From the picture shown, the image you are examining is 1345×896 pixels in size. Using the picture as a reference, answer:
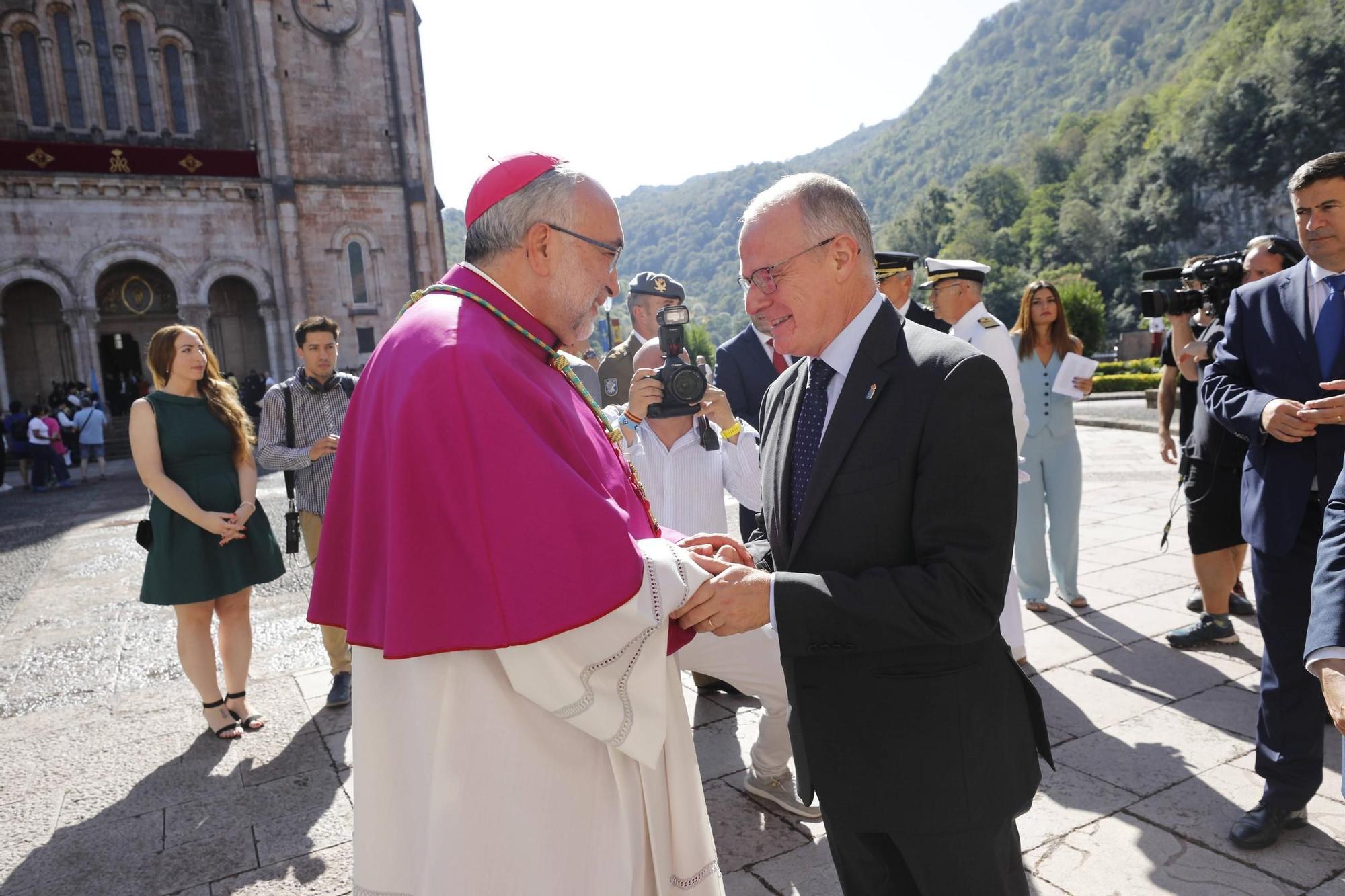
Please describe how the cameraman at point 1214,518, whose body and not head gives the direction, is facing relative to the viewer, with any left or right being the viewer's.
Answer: facing to the left of the viewer

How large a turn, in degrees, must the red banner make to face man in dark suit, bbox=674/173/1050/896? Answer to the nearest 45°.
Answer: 0° — it already faces them

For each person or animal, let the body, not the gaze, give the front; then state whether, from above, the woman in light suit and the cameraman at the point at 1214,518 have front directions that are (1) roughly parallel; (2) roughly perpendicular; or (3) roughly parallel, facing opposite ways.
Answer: roughly perpendicular

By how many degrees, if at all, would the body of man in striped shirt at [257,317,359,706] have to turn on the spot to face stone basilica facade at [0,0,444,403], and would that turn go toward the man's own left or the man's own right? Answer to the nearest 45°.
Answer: approximately 135° to the man's own left

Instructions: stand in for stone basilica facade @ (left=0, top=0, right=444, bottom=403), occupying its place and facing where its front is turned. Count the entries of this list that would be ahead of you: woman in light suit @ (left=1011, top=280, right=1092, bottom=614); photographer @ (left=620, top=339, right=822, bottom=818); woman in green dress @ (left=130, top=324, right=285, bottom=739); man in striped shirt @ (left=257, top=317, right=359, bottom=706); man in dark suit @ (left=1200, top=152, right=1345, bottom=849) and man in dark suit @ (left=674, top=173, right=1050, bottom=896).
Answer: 6

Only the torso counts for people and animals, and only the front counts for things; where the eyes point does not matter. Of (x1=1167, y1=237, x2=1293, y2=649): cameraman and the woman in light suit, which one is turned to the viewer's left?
the cameraman

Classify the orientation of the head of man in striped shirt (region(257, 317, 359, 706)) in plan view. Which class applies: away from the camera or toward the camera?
toward the camera

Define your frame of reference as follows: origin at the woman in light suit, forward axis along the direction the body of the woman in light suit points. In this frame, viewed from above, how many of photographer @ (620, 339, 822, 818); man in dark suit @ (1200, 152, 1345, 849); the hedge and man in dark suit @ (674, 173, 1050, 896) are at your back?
1

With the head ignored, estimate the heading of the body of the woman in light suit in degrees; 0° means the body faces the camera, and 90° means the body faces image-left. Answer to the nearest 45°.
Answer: approximately 0°

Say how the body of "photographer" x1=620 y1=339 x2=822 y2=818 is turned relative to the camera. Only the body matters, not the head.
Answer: toward the camera

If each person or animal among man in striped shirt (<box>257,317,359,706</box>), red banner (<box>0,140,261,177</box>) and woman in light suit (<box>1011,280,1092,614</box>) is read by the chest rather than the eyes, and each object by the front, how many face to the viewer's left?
0

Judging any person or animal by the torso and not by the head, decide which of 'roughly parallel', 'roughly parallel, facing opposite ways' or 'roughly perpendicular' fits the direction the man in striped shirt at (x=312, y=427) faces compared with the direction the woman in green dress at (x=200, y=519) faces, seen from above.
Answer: roughly parallel

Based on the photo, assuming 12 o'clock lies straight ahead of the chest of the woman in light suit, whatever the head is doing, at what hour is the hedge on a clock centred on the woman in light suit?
The hedge is roughly at 6 o'clock from the woman in light suit.

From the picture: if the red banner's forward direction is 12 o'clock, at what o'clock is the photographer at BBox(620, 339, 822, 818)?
The photographer is roughly at 12 o'clock from the red banner.

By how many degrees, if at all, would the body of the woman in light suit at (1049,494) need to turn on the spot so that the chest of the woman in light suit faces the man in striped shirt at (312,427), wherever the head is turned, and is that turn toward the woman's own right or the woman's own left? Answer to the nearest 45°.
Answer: approximately 45° to the woman's own right

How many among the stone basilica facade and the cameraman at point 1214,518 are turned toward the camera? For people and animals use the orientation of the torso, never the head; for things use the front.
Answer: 1

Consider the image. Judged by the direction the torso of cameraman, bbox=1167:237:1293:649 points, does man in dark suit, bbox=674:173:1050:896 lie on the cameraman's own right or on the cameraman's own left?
on the cameraman's own left

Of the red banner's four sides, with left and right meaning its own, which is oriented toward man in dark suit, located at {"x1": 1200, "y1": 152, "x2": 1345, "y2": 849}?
front
